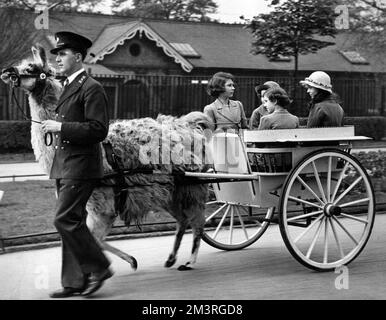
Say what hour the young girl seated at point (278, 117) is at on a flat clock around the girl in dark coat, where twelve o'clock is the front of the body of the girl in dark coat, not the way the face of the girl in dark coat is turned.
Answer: The young girl seated is roughly at 11 o'clock from the girl in dark coat.

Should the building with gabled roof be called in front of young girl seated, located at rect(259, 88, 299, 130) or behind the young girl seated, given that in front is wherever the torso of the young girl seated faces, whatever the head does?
in front

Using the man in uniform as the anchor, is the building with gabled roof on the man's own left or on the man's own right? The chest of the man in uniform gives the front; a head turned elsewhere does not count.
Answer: on the man's own right

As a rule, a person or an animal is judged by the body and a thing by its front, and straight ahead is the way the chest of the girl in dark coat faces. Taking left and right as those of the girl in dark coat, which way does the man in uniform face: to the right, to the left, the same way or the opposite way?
the same way

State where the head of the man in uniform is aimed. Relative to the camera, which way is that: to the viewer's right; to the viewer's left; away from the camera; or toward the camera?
to the viewer's left

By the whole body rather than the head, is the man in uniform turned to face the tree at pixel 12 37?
no

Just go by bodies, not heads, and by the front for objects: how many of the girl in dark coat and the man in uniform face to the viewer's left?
2

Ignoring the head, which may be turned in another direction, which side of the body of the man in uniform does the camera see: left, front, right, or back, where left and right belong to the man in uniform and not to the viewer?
left

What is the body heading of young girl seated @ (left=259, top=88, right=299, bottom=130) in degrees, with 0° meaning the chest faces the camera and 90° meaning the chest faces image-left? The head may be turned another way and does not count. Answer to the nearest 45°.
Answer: approximately 135°

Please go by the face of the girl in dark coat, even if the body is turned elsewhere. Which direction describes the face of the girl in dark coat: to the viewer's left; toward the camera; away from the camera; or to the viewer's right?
to the viewer's left

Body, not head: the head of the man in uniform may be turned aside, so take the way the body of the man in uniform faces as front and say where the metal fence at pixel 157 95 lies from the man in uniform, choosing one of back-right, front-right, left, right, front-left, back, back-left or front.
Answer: right

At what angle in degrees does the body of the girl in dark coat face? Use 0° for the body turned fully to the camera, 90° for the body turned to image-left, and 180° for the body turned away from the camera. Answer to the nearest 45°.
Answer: approximately 90°

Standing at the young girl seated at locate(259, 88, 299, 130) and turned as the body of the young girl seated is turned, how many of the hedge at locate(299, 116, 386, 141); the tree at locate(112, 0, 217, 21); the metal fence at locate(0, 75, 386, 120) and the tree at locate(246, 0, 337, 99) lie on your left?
0
